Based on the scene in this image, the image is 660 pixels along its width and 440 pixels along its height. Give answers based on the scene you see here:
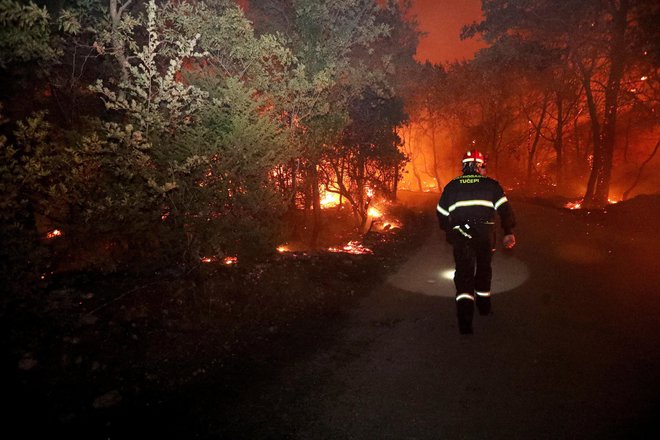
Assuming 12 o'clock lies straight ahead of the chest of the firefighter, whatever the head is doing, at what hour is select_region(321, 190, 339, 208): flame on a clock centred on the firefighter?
The flame is roughly at 11 o'clock from the firefighter.

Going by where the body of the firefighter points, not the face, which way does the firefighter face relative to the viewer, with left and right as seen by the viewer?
facing away from the viewer

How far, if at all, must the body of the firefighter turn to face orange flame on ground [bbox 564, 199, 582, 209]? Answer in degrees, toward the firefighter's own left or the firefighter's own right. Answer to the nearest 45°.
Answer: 0° — they already face it
